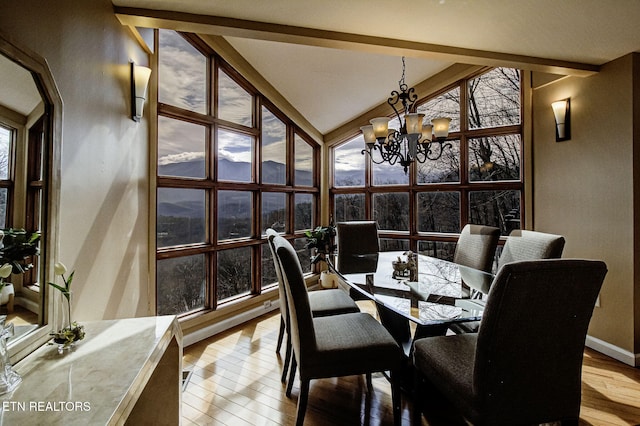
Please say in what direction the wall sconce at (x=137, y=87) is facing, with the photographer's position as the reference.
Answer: facing to the right of the viewer

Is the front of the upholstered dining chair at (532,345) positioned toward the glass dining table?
yes

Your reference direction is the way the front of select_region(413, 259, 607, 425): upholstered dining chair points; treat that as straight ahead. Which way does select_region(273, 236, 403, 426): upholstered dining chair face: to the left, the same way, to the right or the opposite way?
to the right

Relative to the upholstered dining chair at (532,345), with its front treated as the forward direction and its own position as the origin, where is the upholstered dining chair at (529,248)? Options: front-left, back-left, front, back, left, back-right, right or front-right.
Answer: front-right

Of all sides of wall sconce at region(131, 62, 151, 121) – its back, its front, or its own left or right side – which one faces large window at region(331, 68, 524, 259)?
front

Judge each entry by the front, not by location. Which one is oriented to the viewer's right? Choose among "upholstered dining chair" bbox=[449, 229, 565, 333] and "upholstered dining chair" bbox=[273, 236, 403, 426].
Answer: "upholstered dining chair" bbox=[273, 236, 403, 426]

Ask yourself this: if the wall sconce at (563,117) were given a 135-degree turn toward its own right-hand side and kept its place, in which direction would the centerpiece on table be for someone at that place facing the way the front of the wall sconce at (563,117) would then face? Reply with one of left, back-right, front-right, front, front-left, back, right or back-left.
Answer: back-left

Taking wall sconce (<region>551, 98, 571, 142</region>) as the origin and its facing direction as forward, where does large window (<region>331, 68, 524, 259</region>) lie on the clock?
The large window is roughly at 2 o'clock from the wall sconce.

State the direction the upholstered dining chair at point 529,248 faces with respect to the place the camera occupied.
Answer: facing the viewer and to the left of the viewer

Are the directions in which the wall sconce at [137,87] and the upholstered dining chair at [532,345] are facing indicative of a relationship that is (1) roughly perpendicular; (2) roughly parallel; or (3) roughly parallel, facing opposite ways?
roughly perpendicular

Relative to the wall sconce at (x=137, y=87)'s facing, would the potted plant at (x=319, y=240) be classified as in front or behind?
in front

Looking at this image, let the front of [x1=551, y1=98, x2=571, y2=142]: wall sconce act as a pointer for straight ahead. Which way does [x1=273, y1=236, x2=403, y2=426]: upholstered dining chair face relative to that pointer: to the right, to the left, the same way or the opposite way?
the opposite way

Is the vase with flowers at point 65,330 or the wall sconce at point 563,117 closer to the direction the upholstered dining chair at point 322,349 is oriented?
the wall sconce

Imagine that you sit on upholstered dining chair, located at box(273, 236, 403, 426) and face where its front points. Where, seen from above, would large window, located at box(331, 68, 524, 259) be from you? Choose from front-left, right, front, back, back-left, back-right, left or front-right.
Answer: front-left

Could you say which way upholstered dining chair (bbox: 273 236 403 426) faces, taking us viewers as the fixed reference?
facing to the right of the viewer

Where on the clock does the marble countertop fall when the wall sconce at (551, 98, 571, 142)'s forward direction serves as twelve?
The marble countertop is roughly at 11 o'clock from the wall sconce.

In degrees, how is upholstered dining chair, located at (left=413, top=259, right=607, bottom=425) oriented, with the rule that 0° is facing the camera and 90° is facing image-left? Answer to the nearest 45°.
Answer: approximately 135°
